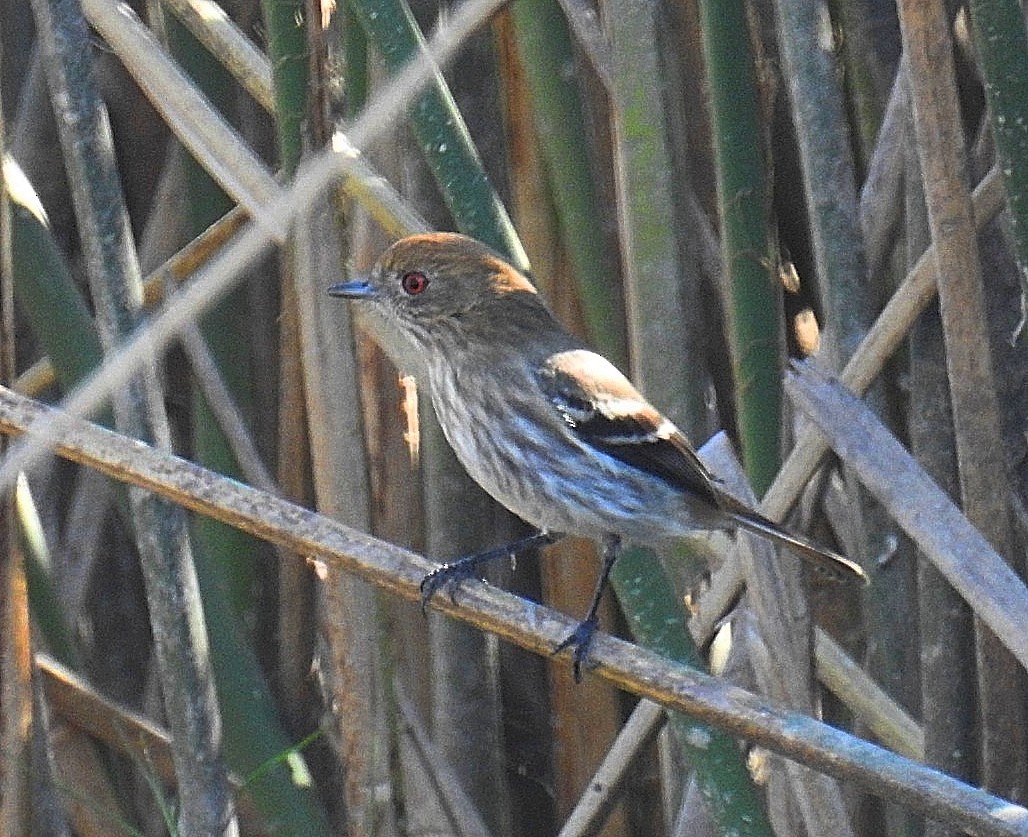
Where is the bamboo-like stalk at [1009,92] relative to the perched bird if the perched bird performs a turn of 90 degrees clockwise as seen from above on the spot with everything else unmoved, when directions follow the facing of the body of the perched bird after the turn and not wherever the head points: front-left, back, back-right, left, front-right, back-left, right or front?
front-right

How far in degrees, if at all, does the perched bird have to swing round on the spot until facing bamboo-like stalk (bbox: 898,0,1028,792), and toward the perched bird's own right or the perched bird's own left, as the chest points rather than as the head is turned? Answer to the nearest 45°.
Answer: approximately 135° to the perched bird's own left

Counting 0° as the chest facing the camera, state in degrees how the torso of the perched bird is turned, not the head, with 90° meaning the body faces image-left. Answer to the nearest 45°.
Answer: approximately 90°
